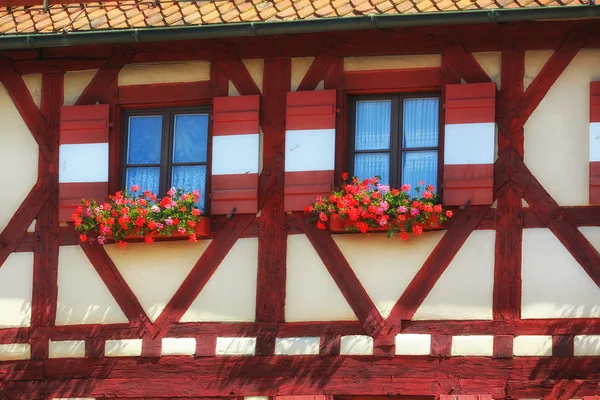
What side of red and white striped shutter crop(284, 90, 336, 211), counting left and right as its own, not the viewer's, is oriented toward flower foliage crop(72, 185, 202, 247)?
right

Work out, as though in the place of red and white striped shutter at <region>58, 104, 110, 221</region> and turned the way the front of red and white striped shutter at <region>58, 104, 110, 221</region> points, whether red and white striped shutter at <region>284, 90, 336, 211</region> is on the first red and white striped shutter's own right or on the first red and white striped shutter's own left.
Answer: on the first red and white striped shutter's own left

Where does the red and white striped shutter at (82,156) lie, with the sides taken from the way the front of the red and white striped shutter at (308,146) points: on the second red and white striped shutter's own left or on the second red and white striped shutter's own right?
on the second red and white striped shutter's own right

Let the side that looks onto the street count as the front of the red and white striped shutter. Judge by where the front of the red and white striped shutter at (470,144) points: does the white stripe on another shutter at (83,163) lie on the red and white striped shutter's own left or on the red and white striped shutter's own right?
on the red and white striped shutter's own right

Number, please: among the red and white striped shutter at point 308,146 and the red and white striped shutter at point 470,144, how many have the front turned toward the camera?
2

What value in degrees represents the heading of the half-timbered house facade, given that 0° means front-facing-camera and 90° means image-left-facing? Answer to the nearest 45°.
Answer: approximately 0°

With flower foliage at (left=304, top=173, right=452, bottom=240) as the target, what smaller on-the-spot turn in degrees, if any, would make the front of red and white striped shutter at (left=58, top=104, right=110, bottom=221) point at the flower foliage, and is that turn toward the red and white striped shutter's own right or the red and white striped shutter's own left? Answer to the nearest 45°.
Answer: approximately 45° to the red and white striped shutter's own left

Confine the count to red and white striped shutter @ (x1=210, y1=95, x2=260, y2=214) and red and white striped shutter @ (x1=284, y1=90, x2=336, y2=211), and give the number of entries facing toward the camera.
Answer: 2

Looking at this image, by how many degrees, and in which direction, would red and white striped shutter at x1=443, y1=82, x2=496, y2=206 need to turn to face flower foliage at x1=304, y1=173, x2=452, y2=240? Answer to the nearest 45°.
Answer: approximately 90° to its right

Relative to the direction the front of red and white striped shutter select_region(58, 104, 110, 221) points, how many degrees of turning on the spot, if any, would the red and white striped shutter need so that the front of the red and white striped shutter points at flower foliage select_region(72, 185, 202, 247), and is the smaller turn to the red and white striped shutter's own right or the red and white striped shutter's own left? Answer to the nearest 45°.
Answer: approximately 45° to the red and white striped shutter's own left

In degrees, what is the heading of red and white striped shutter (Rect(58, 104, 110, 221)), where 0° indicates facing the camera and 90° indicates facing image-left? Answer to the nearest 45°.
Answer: approximately 0°

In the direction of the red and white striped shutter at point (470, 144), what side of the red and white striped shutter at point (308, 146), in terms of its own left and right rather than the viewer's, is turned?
left
